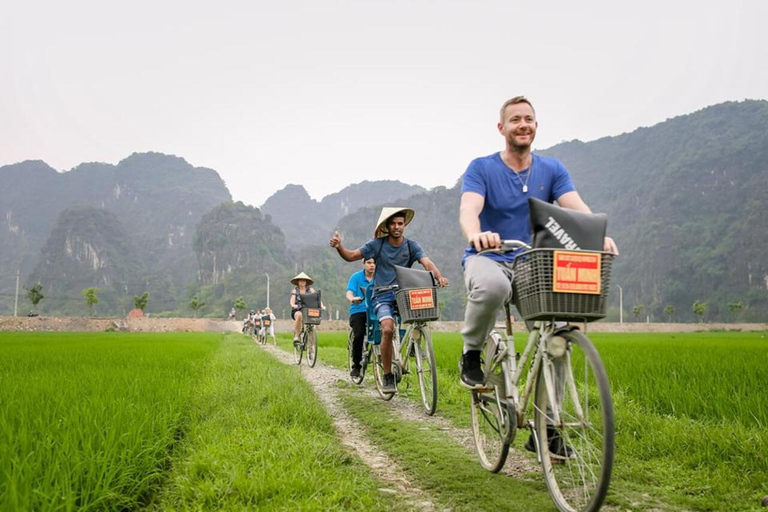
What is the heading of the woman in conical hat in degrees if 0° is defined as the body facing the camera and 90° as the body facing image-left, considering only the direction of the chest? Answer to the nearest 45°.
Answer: approximately 0°

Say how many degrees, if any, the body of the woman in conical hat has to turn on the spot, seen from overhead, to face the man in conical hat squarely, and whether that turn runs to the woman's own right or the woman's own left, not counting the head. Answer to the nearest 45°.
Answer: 0° — they already face them

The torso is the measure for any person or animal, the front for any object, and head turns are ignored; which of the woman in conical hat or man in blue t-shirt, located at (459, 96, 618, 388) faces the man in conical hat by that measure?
the woman in conical hat

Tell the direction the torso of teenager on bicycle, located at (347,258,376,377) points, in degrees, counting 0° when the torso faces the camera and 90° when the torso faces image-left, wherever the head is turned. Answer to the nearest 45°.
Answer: approximately 315°

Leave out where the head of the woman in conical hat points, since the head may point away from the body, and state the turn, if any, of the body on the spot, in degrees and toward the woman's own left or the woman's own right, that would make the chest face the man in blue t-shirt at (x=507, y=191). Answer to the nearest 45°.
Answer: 0° — they already face them

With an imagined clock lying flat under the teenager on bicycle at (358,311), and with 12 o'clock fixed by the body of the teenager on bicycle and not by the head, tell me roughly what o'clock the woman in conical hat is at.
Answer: The woman in conical hat is roughly at 7 o'clock from the teenager on bicycle.

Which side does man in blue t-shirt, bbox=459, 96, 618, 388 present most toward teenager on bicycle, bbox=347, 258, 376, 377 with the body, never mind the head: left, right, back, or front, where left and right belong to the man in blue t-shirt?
back
